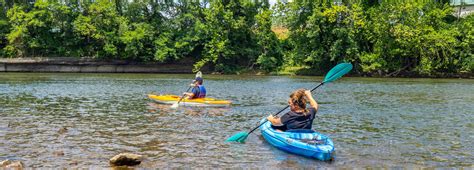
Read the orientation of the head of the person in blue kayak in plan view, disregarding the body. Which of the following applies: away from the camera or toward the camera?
away from the camera

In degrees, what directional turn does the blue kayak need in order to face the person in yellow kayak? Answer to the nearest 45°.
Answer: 0° — it already faces them

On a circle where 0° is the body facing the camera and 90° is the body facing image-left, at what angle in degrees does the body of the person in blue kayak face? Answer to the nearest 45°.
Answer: approximately 135°

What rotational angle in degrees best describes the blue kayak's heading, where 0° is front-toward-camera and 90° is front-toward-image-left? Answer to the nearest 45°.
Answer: approximately 135°

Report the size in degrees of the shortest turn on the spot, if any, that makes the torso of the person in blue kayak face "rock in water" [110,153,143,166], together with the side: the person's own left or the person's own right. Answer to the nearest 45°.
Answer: approximately 90° to the person's own left

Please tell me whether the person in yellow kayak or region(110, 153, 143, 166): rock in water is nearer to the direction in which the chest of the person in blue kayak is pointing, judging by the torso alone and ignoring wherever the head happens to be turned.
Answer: the person in yellow kayak

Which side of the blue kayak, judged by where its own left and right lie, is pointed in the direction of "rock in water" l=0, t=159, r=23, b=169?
left
